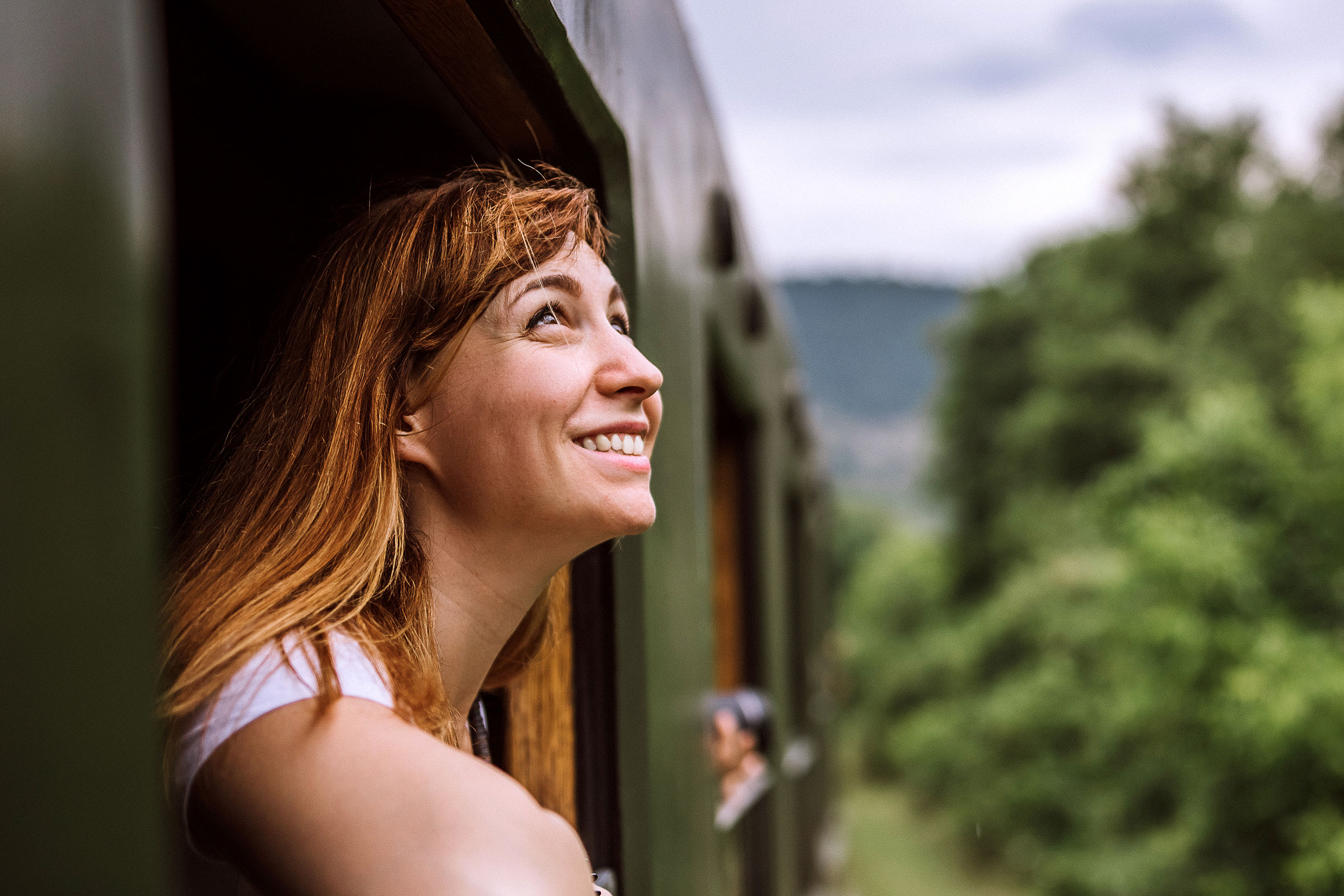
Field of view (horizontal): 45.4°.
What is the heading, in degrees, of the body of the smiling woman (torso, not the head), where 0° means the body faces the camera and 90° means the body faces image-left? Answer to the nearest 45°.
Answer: approximately 270°

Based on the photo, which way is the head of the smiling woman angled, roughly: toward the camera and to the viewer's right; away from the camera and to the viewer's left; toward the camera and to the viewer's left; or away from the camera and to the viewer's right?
toward the camera and to the viewer's right
